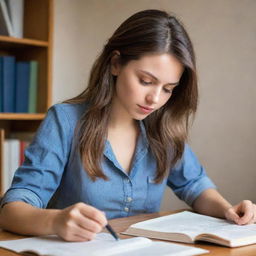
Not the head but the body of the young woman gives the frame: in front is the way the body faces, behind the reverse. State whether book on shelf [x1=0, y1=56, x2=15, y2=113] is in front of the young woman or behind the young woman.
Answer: behind

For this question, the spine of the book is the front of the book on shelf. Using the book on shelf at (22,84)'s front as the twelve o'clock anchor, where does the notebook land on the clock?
The notebook is roughly at 12 o'clock from the book on shelf.

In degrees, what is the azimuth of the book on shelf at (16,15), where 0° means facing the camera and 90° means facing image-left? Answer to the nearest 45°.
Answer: approximately 0°

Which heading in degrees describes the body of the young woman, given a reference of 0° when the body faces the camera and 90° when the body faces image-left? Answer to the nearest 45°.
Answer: approximately 315°
